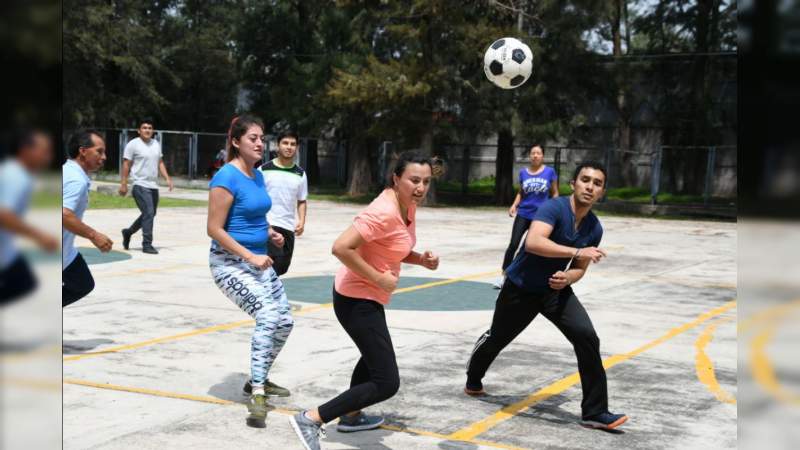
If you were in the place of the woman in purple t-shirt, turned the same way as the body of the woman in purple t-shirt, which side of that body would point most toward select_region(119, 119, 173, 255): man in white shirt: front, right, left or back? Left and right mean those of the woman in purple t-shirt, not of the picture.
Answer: right

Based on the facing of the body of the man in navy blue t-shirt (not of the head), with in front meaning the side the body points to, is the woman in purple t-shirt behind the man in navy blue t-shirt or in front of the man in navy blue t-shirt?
behind

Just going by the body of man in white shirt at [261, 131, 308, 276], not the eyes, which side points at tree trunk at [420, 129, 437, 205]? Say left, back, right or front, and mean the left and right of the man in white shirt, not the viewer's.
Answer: back

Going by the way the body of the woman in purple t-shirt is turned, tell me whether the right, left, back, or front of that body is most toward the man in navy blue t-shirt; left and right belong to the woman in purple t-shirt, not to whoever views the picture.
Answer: front

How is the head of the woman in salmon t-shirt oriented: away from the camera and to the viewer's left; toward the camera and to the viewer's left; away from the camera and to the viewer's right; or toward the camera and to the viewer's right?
toward the camera and to the viewer's right

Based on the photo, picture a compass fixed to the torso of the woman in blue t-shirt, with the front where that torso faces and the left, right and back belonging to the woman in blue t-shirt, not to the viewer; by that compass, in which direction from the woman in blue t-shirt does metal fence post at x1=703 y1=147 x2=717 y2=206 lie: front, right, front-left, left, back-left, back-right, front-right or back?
left

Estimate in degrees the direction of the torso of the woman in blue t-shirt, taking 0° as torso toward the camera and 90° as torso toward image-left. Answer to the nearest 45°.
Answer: approximately 315°

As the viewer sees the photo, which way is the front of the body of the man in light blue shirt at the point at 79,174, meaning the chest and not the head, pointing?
to the viewer's right

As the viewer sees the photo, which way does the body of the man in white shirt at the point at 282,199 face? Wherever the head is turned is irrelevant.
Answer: toward the camera

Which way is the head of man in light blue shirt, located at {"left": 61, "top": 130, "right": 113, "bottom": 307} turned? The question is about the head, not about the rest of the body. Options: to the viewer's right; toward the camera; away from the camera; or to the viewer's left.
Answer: to the viewer's right
